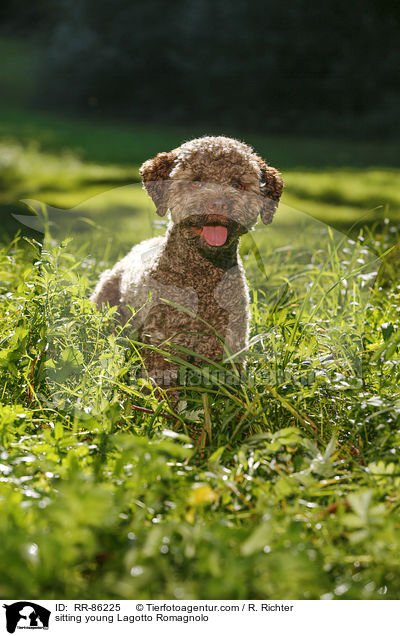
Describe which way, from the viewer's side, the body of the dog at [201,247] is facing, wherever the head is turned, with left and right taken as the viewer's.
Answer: facing the viewer and to the right of the viewer
